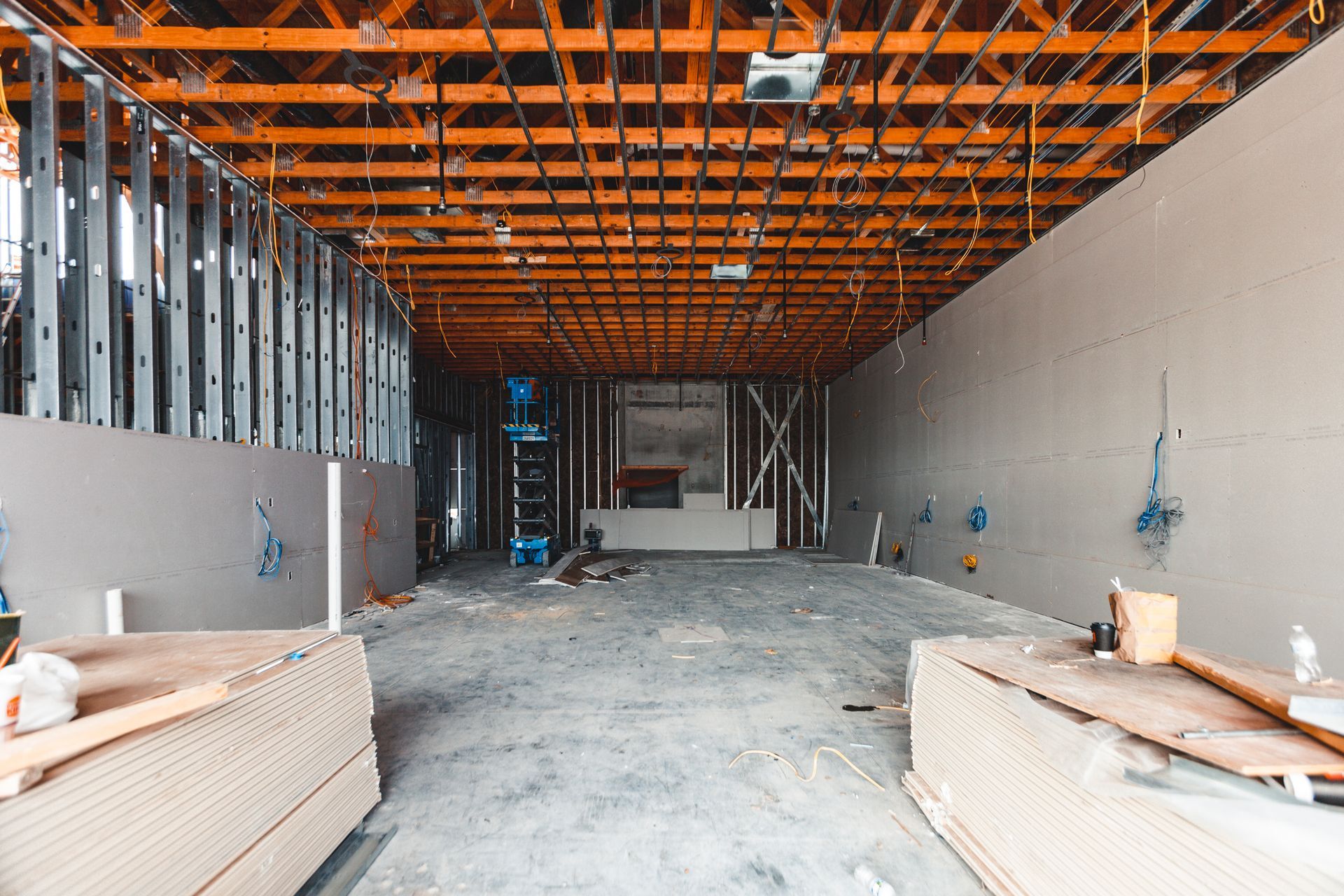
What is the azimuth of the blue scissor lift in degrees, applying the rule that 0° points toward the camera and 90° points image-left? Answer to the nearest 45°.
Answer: approximately 0°

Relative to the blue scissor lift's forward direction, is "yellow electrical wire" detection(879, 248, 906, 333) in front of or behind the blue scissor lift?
in front

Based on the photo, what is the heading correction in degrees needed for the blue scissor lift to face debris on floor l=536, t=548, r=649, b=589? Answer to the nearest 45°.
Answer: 0° — it already faces it

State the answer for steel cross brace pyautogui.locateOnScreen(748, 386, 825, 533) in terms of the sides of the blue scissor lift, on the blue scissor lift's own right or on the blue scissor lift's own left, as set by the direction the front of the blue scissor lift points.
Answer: on the blue scissor lift's own left

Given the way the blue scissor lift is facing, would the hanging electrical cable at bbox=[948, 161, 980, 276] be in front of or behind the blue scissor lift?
in front

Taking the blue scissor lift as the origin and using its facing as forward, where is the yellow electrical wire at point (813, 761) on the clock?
The yellow electrical wire is roughly at 12 o'clock from the blue scissor lift.

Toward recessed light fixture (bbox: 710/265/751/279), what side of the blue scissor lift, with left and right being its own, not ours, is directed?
front

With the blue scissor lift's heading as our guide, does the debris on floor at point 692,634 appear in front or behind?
in front
